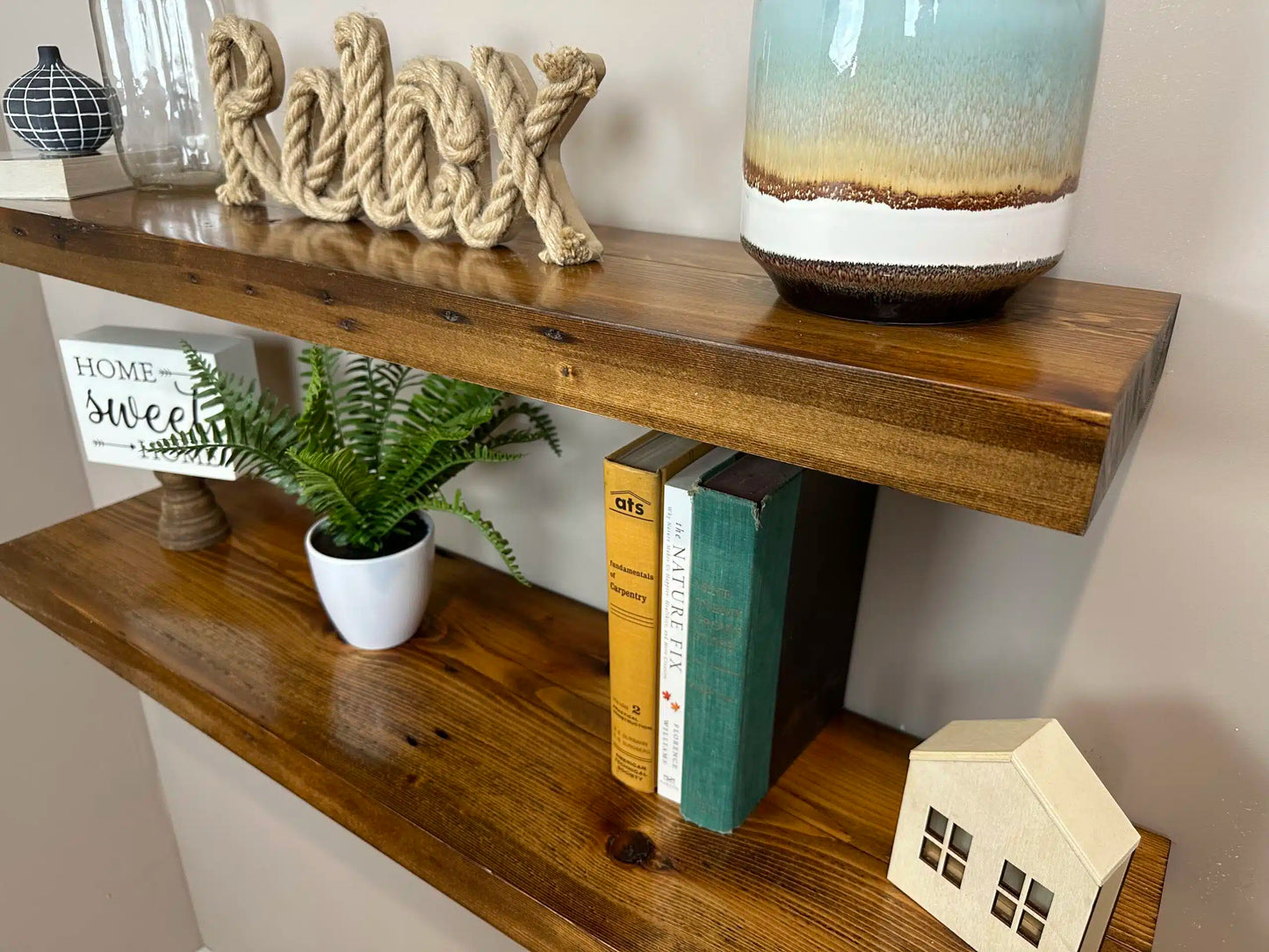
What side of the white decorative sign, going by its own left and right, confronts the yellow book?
left

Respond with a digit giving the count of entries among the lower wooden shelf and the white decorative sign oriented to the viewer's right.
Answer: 0

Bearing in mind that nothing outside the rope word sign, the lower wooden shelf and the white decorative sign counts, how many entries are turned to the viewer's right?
0

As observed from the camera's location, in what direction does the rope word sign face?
facing the viewer and to the left of the viewer

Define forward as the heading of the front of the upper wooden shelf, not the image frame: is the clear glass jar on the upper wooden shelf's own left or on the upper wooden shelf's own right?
on the upper wooden shelf's own right
